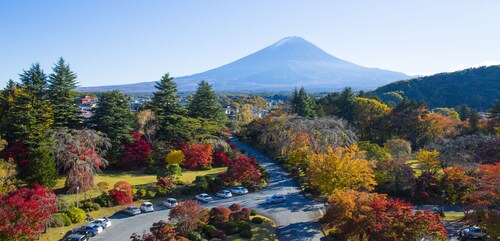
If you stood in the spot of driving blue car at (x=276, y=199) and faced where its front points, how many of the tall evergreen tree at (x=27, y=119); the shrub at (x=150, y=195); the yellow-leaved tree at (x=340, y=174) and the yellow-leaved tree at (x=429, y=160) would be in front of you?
2

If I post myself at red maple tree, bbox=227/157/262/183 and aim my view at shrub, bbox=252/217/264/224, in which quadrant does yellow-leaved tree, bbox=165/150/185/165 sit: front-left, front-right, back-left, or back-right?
back-right

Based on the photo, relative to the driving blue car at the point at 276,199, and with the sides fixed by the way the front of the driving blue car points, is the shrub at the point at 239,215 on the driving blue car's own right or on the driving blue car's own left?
on the driving blue car's own left

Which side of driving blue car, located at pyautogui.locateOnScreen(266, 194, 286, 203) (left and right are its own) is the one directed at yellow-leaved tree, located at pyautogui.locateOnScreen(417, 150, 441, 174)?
back

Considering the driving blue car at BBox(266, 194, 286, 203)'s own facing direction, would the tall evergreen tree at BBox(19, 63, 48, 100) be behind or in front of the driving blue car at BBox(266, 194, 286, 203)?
in front

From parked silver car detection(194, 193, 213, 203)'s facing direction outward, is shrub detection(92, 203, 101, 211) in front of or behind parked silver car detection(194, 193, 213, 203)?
in front
